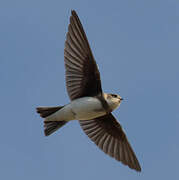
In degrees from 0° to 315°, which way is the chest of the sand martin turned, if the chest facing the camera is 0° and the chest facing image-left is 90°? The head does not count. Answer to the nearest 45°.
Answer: approximately 270°
